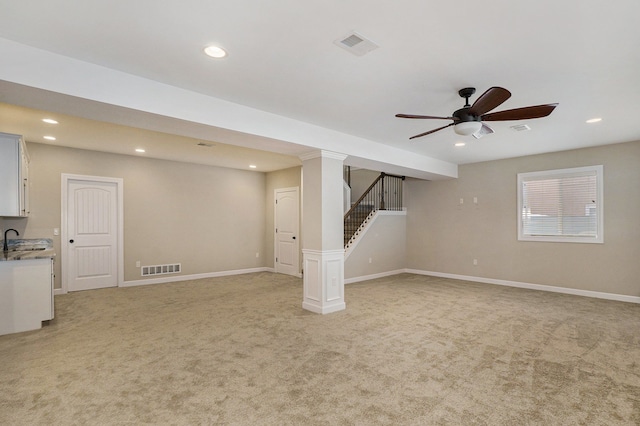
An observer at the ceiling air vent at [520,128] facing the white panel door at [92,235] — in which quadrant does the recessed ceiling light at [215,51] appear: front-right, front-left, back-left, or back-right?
front-left

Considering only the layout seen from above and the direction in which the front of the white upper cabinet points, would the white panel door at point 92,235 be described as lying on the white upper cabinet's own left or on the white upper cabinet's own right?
on the white upper cabinet's own left

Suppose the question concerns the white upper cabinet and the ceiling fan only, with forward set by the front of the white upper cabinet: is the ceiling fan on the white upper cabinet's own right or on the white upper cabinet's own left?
on the white upper cabinet's own right

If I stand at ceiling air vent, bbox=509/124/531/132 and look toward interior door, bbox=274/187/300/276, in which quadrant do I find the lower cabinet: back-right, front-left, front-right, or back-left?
front-left

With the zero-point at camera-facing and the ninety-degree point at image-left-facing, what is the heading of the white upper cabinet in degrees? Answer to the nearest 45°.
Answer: approximately 270°

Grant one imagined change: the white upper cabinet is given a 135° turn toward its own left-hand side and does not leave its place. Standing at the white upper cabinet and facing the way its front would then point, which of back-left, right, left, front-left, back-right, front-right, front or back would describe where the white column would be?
back

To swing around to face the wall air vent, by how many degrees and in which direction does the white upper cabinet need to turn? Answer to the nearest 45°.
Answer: approximately 45° to its left

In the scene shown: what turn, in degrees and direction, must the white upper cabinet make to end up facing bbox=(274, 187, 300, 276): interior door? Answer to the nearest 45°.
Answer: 0° — it already faces it

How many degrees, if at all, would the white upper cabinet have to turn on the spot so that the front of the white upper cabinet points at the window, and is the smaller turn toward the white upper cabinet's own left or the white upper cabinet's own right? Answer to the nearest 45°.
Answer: approximately 45° to the white upper cabinet's own right

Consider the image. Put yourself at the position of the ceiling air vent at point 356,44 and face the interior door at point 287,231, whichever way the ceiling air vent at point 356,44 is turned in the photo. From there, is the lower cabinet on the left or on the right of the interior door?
left

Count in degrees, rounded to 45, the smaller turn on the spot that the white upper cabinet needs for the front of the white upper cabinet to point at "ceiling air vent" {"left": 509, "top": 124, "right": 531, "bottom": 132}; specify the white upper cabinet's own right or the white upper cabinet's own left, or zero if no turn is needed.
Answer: approximately 45° to the white upper cabinet's own right

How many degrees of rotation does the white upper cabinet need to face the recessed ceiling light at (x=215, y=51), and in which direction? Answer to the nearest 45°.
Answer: approximately 90° to its right
